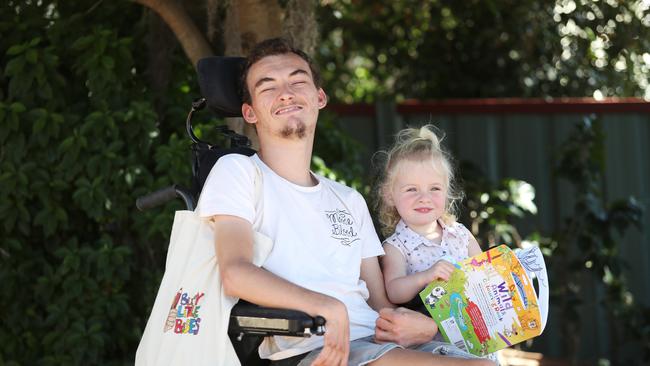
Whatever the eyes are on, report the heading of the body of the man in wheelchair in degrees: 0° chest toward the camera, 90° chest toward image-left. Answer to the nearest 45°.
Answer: approximately 315°

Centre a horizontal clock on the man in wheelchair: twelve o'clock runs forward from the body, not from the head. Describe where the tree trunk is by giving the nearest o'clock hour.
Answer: The tree trunk is roughly at 7 o'clock from the man in wheelchair.
